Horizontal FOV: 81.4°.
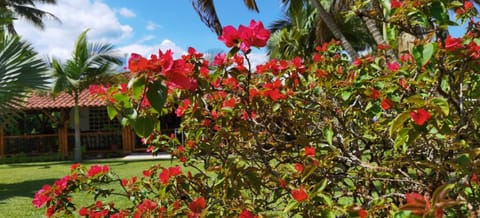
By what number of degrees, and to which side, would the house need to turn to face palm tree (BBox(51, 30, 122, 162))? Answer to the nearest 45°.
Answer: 0° — it already faces it

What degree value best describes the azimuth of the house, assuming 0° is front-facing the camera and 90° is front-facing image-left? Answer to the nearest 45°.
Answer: approximately 0°
